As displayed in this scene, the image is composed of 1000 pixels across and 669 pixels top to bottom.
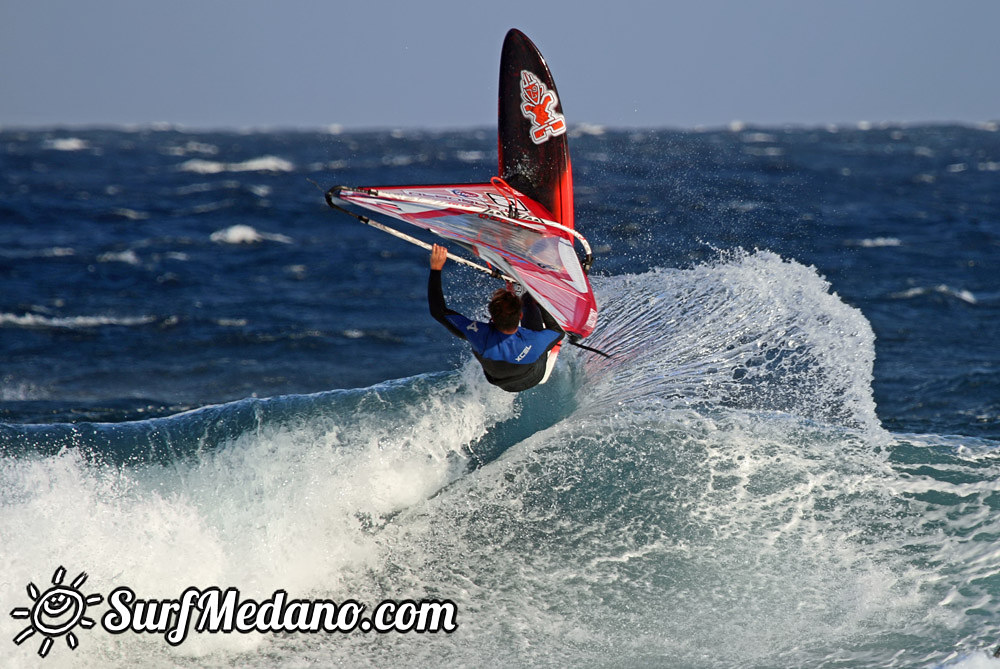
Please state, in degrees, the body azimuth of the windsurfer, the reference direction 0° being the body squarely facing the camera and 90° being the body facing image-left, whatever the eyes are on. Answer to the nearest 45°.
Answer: approximately 180°
